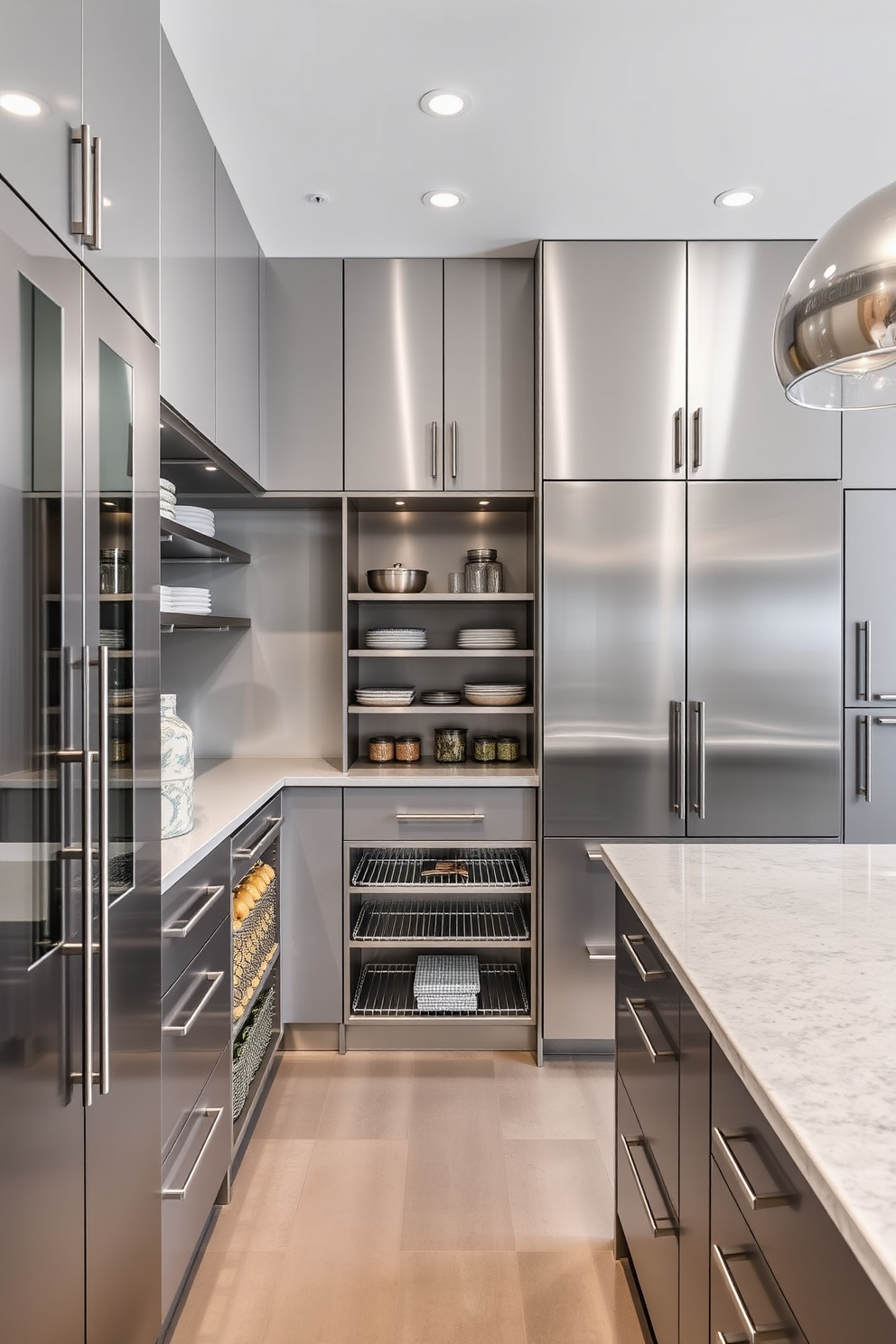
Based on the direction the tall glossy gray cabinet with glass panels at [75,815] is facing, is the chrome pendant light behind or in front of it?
in front

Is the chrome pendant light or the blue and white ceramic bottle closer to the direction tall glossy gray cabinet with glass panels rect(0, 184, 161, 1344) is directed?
the chrome pendant light

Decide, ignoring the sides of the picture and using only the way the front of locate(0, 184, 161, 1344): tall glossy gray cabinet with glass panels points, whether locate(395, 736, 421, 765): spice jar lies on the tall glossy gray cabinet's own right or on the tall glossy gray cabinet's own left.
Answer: on the tall glossy gray cabinet's own left

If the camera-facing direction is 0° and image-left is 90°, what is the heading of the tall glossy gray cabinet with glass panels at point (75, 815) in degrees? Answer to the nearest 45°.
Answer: approximately 315°

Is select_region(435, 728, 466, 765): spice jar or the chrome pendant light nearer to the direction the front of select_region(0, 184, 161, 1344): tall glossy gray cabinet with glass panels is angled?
the chrome pendant light

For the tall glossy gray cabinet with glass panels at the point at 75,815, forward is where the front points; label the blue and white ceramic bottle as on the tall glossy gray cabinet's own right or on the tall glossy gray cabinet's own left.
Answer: on the tall glossy gray cabinet's own left

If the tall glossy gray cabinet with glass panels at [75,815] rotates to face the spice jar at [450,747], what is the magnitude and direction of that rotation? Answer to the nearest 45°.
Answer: approximately 90° to its left
